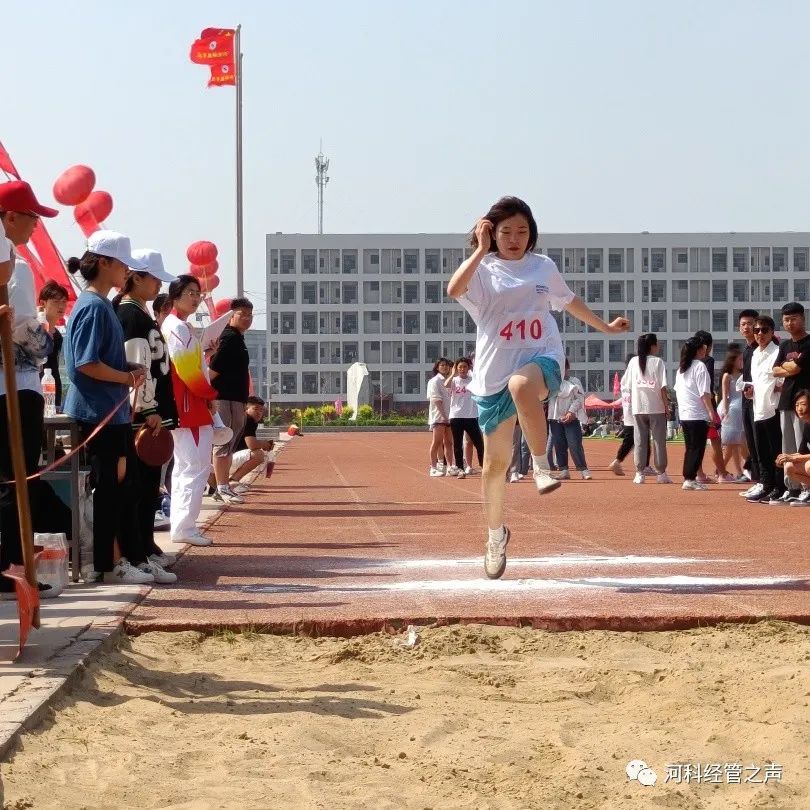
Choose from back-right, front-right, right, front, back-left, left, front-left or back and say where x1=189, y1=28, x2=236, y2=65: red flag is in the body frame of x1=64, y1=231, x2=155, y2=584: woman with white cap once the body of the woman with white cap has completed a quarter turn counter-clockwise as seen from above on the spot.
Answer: front

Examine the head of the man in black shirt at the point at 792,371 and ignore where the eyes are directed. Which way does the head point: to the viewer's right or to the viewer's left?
to the viewer's left

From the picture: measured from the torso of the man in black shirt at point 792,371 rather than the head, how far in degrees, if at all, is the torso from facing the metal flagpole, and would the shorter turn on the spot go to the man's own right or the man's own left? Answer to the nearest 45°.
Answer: approximately 90° to the man's own right

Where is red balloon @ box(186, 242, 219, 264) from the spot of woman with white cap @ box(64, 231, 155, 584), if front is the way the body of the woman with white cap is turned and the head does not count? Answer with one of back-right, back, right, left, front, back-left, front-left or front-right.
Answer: left

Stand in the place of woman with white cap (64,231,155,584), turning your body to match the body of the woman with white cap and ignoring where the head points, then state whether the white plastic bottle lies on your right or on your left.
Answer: on your left

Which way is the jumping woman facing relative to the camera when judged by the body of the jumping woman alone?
toward the camera

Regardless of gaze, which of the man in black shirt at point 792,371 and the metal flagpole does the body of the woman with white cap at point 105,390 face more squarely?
the man in black shirt

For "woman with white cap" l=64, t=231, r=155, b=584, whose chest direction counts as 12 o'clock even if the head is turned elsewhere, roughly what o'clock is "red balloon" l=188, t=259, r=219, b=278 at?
The red balloon is roughly at 9 o'clock from the woman with white cap.

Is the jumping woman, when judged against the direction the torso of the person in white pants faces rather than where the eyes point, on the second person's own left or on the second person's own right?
on the second person's own right

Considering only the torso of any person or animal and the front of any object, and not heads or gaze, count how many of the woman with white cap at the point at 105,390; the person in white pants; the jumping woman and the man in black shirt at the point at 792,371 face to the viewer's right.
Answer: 2

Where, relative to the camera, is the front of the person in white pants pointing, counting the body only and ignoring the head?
to the viewer's right

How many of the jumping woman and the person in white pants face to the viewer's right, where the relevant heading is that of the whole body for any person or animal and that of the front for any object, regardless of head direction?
1

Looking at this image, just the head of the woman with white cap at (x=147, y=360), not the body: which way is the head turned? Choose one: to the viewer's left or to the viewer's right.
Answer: to the viewer's right

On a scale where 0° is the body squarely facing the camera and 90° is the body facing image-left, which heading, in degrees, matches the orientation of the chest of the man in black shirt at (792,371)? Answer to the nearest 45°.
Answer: approximately 45°
